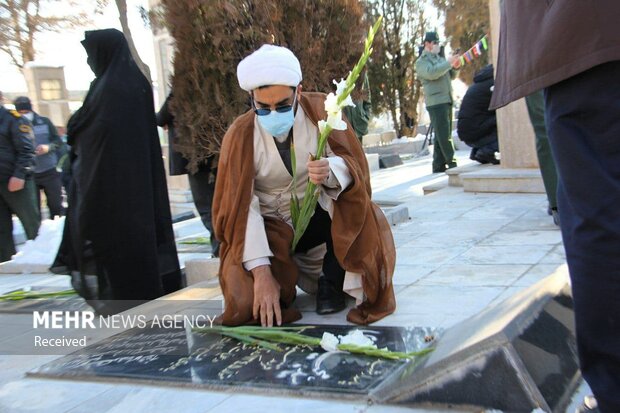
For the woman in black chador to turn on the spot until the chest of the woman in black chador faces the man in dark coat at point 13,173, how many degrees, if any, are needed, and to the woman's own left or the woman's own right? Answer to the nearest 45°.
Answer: approximately 90° to the woman's own right

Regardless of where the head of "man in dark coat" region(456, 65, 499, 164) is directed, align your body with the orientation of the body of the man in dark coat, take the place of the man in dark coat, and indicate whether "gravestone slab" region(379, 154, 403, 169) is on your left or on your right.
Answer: on your left

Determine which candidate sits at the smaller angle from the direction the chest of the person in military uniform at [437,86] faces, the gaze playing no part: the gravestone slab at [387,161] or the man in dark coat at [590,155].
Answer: the man in dark coat
